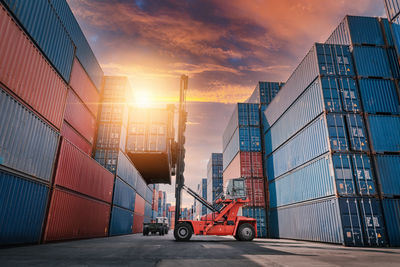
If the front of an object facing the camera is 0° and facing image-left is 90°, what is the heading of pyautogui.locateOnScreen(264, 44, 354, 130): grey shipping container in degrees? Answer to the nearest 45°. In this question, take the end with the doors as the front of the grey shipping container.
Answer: approximately 315°

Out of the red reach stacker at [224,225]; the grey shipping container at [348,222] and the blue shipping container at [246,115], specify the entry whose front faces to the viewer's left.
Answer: the red reach stacker

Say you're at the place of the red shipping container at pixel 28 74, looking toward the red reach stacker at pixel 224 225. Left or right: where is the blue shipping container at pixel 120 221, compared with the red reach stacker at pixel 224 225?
left

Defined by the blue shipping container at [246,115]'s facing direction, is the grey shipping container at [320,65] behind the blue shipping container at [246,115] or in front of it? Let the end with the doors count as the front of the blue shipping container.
in front

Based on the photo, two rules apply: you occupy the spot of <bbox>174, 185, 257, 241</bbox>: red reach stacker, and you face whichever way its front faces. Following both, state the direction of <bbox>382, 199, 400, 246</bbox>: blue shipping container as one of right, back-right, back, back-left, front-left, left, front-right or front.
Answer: back

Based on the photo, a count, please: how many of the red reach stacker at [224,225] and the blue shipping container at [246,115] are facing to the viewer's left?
1

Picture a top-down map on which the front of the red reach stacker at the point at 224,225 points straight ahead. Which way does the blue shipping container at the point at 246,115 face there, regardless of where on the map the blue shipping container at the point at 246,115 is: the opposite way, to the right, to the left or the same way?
to the left

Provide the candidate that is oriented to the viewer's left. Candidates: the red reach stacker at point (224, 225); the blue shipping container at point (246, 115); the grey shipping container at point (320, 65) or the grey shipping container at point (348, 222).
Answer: the red reach stacker

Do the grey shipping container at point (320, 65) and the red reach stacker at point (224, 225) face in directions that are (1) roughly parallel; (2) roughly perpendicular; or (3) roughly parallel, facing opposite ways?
roughly perpendicular

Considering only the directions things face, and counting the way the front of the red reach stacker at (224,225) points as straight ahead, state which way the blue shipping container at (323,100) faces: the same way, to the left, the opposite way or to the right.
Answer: to the left

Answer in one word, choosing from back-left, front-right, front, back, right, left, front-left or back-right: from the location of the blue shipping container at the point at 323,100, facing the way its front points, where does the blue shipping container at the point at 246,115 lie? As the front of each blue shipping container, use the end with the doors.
back

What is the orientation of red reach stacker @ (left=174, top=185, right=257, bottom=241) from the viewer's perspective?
to the viewer's left
